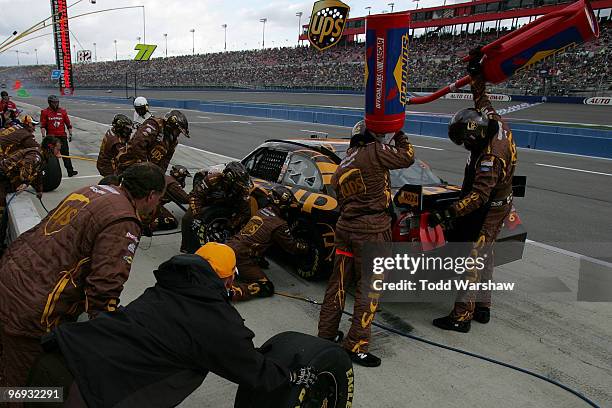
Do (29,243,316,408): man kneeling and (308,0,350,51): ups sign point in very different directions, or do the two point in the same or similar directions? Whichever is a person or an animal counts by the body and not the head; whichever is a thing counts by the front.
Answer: very different directions

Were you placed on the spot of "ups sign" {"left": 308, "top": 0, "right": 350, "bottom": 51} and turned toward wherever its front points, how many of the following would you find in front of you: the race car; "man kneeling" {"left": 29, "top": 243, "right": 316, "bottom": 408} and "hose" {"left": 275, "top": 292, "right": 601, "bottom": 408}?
3

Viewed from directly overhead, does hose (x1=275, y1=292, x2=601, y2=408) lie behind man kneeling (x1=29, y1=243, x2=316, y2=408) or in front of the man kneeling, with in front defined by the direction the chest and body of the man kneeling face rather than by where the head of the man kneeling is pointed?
in front

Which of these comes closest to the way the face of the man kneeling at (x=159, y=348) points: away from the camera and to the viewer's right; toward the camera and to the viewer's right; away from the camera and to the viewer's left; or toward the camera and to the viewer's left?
away from the camera and to the viewer's right

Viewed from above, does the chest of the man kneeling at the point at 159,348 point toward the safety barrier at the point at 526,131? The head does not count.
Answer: yes

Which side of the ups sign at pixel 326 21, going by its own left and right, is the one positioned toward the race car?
front

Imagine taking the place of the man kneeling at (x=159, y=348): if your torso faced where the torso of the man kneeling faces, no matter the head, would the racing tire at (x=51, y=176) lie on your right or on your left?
on your left

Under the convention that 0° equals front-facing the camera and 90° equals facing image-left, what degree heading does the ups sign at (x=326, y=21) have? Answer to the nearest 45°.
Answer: approximately 0°

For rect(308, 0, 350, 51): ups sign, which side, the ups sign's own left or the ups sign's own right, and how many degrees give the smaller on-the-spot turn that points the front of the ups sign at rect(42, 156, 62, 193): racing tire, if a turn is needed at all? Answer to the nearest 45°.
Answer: approximately 45° to the ups sign's own right

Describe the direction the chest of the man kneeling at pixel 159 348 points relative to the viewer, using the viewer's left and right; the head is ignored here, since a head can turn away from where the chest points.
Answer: facing away from the viewer and to the right of the viewer

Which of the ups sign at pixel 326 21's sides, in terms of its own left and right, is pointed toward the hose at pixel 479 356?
front

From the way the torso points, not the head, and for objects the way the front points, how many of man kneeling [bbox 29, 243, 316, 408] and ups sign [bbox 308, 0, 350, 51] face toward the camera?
1
